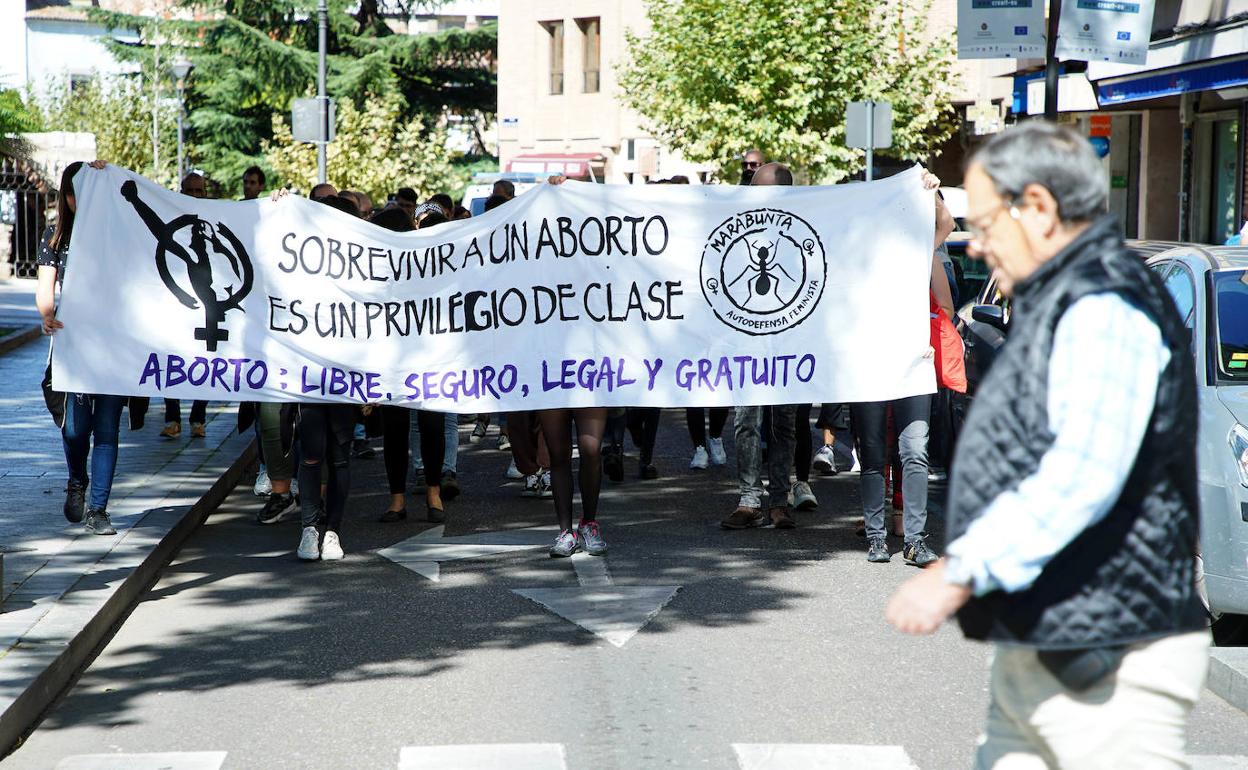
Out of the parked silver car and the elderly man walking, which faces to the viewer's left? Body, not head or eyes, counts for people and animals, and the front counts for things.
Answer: the elderly man walking

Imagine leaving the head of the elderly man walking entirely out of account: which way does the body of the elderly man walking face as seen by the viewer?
to the viewer's left

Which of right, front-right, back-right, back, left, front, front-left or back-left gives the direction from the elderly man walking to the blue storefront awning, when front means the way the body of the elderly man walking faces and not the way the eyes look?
right

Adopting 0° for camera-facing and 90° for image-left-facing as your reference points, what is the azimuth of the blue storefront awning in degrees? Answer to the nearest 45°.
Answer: approximately 45°

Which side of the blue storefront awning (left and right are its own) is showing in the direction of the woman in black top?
front

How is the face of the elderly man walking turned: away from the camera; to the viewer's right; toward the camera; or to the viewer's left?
to the viewer's left

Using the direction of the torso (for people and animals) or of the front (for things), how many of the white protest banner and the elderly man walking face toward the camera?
1

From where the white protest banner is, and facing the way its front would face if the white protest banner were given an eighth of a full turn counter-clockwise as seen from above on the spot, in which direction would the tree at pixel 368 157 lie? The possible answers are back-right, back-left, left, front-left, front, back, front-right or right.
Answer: back-left

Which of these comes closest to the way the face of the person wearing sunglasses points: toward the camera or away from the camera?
toward the camera

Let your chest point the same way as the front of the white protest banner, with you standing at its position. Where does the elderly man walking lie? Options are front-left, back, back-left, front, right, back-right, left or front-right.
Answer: front

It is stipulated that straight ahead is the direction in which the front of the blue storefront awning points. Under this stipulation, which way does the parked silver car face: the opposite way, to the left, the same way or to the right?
to the left

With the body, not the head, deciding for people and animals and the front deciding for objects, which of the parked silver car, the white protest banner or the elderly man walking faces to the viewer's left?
the elderly man walking

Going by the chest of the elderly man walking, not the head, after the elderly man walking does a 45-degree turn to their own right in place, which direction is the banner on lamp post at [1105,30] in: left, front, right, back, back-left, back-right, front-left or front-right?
front-right

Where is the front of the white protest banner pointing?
toward the camera

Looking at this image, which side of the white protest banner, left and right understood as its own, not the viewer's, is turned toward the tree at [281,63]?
back

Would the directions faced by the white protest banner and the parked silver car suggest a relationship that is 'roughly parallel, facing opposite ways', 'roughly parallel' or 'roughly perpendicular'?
roughly parallel

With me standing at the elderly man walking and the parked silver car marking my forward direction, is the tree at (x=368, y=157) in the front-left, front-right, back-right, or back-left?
front-left

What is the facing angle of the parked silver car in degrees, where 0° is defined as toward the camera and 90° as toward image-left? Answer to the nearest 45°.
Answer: approximately 315°

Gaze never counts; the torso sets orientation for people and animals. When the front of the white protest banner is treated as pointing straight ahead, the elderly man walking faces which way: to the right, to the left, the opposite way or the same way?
to the right
